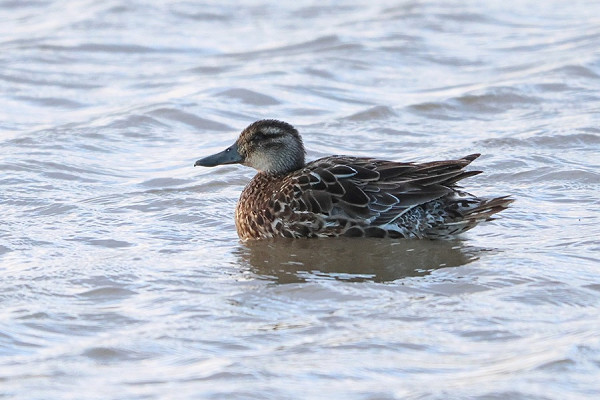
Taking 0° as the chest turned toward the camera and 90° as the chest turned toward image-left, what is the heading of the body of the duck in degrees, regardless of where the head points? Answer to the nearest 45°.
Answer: approximately 90°
